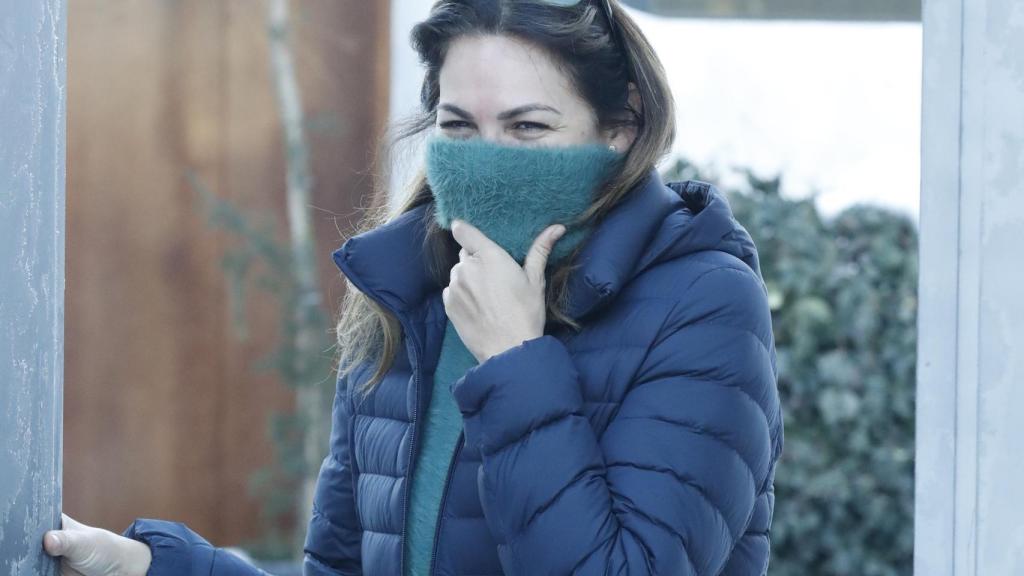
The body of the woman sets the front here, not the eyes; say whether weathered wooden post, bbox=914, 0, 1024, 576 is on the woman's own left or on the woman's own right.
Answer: on the woman's own left

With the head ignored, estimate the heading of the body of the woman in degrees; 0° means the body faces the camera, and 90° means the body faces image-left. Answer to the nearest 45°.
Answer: approximately 45°

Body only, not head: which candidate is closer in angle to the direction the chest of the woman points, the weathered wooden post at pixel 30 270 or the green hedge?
the weathered wooden post

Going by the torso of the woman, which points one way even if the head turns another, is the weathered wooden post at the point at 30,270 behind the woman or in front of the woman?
in front

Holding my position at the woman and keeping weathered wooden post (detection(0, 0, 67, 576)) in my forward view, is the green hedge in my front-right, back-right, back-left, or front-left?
back-right

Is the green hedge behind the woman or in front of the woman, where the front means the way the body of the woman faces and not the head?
behind

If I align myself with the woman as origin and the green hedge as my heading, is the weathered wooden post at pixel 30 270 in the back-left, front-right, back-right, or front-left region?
back-left

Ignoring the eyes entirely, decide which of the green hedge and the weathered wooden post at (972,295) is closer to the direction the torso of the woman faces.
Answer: the weathered wooden post
